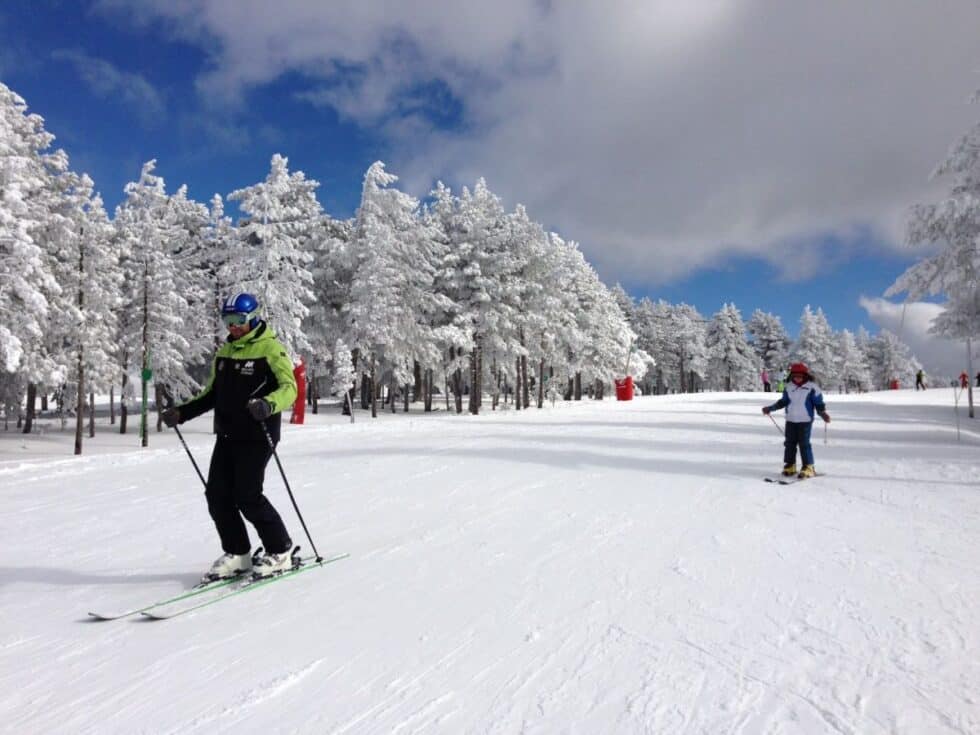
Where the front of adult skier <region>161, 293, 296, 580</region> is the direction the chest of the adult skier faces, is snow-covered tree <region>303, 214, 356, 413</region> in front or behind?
behind

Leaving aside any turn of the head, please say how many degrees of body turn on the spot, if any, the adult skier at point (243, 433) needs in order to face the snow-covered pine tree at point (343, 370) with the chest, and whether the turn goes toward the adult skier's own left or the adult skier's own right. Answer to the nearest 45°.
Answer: approximately 135° to the adult skier's own right

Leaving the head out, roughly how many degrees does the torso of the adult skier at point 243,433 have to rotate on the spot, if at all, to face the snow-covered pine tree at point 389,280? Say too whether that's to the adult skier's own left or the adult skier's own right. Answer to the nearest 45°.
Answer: approximately 135° to the adult skier's own right

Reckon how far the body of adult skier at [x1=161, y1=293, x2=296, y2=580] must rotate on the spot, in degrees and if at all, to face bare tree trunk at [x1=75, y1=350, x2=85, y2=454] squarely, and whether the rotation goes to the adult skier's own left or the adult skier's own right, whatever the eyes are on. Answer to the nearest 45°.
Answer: approximately 135° to the adult skier's own right

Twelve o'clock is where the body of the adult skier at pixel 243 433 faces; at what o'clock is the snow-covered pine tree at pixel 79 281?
The snow-covered pine tree is roughly at 4 o'clock from the adult skier.

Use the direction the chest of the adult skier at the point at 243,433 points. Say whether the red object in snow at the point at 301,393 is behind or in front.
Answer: behind

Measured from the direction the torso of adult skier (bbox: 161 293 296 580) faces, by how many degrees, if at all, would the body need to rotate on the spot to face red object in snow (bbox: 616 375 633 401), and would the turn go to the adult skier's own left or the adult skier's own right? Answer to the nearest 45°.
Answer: approximately 180°

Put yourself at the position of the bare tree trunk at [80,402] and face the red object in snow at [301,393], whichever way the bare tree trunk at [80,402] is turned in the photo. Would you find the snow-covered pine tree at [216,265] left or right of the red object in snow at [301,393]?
left

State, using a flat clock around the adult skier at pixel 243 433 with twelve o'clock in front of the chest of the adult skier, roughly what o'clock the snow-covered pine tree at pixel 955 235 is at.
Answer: The snow-covered pine tree is roughly at 7 o'clock from the adult skier.

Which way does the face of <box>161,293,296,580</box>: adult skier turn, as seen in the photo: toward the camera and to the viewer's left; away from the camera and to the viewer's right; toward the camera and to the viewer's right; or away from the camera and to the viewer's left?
toward the camera and to the viewer's left

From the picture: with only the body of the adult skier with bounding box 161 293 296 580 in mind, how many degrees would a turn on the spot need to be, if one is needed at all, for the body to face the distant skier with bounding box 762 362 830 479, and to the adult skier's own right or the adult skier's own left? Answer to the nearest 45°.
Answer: approximately 135° to the adult skier's own left

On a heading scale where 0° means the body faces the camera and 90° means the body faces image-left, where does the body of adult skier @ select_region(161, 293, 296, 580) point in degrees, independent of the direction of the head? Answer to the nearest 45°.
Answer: approximately 45°

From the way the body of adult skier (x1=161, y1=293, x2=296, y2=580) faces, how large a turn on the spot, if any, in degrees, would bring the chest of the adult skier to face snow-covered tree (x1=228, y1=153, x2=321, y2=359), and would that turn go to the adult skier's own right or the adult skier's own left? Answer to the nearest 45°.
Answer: approximately 135° to the adult skier's own right
